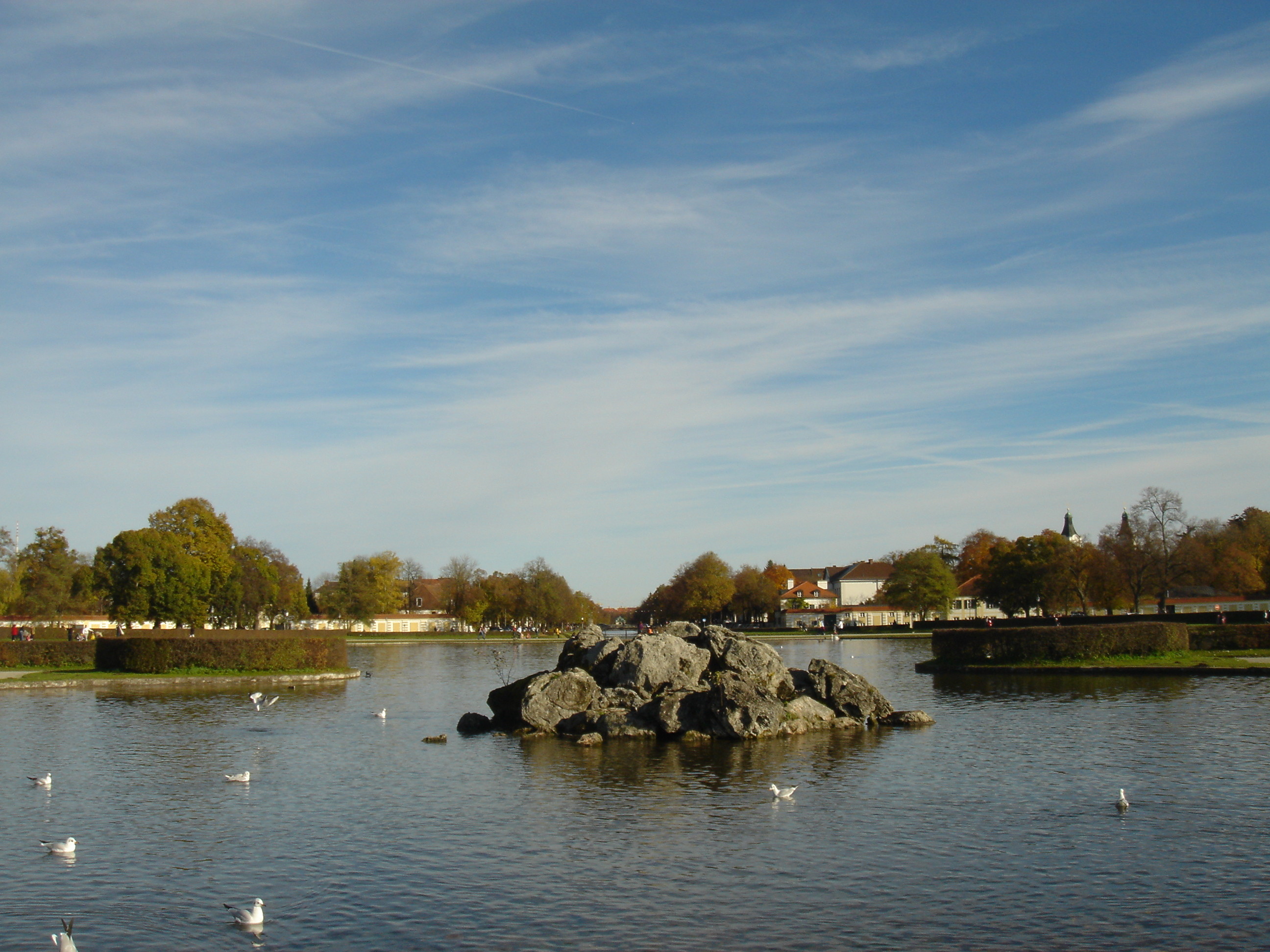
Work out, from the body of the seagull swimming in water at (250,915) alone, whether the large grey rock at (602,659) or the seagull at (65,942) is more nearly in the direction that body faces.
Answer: the large grey rock

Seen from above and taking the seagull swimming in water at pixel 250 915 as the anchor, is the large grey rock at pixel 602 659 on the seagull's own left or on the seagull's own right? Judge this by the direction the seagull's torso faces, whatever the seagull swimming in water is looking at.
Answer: on the seagull's own left

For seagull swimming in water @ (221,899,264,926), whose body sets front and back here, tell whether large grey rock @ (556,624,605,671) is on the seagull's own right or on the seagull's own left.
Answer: on the seagull's own left

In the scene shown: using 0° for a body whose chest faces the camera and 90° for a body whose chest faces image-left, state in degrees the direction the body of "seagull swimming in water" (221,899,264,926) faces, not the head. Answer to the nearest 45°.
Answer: approximately 270°
